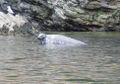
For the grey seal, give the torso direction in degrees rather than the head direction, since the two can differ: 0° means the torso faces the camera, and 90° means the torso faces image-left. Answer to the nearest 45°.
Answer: approximately 90°
